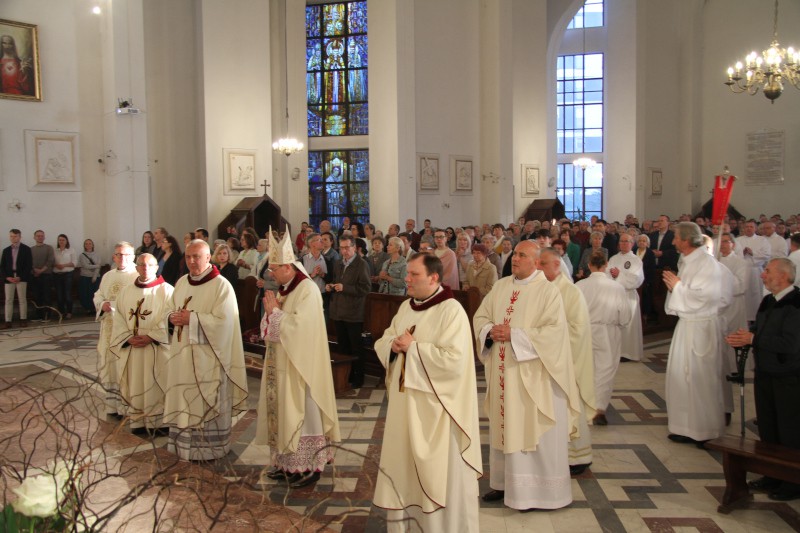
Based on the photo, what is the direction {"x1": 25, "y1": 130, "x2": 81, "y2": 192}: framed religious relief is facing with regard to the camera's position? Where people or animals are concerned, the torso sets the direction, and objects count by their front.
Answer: facing the viewer

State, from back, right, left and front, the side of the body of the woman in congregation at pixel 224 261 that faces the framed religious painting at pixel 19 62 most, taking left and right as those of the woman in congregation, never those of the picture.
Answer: right

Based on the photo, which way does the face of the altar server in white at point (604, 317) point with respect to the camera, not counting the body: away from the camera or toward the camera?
away from the camera

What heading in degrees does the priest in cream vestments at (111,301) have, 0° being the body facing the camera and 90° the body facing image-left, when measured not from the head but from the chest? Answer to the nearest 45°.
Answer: approximately 0°

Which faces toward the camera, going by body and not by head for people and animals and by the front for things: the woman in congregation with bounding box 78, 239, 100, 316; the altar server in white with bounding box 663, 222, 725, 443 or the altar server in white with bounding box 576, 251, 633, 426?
the woman in congregation

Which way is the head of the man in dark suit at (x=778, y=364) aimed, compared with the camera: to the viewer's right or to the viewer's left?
to the viewer's left

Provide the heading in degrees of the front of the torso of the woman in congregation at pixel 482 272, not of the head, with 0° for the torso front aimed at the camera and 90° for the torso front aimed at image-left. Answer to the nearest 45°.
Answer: approximately 45°

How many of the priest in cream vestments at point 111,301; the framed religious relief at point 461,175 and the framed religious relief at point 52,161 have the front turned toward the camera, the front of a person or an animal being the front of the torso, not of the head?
3

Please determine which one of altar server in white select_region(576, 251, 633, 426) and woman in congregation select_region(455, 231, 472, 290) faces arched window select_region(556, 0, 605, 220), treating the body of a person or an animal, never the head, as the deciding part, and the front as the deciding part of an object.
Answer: the altar server in white

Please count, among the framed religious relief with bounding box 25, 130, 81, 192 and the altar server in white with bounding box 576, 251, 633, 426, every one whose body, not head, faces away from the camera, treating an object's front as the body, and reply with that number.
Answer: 1

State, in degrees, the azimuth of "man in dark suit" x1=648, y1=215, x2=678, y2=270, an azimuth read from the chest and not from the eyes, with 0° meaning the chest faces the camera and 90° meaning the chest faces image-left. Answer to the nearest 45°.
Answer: approximately 45°

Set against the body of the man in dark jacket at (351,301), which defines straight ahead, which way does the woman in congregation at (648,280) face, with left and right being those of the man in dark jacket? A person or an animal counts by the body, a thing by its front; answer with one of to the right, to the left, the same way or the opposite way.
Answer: the same way

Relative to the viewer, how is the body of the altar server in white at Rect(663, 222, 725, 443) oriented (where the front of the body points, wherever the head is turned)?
to the viewer's left

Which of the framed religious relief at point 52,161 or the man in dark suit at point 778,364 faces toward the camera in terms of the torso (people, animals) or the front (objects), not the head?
the framed religious relief

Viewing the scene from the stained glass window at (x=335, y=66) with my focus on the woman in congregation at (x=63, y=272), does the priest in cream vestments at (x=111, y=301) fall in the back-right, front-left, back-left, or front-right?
front-left

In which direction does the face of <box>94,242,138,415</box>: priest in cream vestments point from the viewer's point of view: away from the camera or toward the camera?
toward the camera

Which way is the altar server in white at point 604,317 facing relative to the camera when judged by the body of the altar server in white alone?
away from the camera

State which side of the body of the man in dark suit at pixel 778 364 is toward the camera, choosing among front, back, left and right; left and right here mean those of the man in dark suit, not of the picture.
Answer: left

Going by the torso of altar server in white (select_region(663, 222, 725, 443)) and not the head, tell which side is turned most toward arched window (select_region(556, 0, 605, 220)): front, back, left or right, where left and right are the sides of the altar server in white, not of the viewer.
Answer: right

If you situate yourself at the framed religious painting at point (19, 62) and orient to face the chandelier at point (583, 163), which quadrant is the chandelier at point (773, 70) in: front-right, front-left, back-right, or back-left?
front-right
